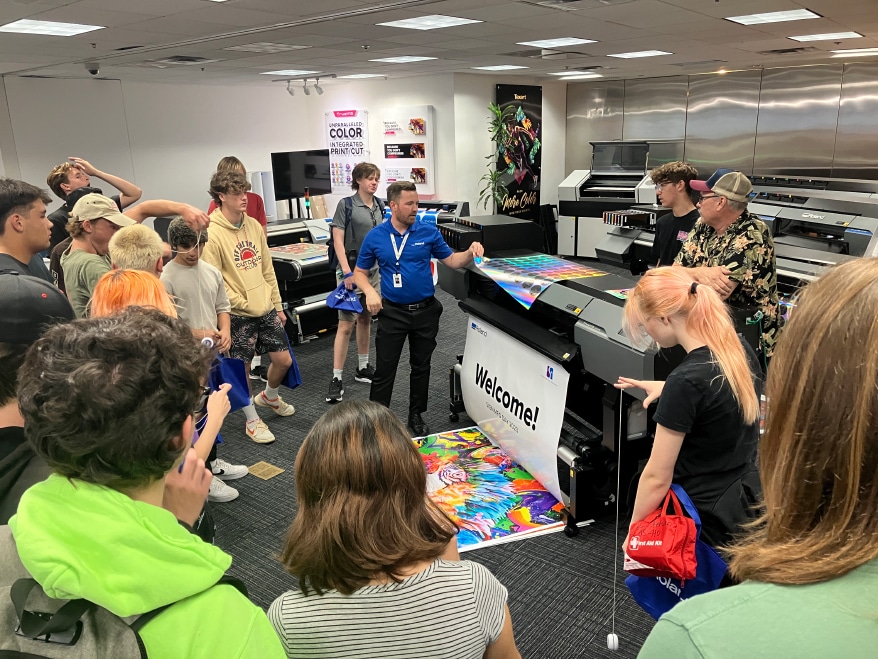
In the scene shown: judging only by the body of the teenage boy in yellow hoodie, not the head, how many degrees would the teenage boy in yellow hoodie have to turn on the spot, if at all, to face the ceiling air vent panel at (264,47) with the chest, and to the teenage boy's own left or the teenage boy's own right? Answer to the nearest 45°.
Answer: approximately 135° to the teenage boy's own left

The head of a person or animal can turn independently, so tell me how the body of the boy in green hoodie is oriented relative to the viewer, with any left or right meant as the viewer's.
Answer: facing away from the viewer and to the right of the viewer

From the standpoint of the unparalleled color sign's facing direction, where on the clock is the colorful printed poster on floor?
The colorful printed poster on floor is roughly at 12 o'clock from the unparalleled color sign.

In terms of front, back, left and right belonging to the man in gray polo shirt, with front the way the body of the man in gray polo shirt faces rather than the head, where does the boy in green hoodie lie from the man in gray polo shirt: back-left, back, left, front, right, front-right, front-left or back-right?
front-right

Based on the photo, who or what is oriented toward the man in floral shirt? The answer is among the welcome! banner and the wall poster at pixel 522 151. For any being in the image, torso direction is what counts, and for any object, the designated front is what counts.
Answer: the wall poster

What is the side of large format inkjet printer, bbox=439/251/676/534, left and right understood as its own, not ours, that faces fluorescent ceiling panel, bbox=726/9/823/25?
back

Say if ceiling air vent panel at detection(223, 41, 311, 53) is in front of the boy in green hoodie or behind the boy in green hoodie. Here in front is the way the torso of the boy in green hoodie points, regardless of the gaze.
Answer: in front

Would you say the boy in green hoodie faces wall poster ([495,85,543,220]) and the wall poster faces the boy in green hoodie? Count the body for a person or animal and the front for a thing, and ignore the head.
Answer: yes

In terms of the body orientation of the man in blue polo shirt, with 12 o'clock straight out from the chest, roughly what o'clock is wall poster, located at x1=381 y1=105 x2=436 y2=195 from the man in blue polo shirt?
The wall poster is roughly at 6 o'clock from the man in blue polo shirt.

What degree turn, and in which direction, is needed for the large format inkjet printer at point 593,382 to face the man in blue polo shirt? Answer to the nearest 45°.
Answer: approximately 90° to its right

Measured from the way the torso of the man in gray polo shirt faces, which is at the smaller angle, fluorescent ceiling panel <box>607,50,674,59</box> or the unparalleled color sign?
the fluorescent ceiling panel

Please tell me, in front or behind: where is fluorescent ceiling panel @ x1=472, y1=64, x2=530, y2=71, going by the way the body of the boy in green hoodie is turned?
in front

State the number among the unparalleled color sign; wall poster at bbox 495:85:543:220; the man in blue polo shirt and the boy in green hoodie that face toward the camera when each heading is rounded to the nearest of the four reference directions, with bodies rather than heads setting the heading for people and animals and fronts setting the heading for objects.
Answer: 3
